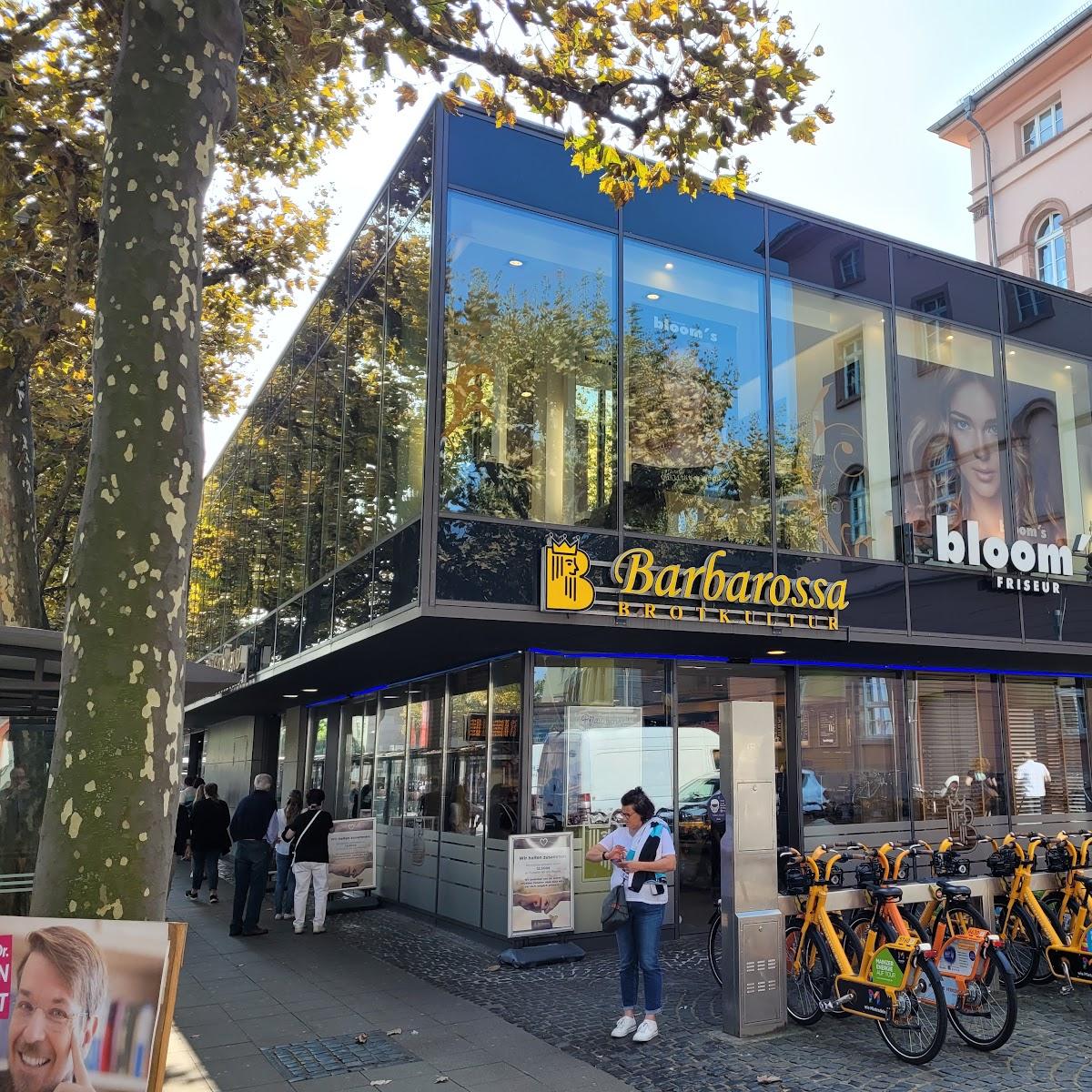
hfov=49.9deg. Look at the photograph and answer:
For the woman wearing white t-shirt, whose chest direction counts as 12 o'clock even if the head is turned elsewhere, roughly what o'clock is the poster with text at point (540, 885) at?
The poster with text is roughly at 4 o'clock from the woman wearing white t-shirt.

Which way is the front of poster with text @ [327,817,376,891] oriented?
toward the camera

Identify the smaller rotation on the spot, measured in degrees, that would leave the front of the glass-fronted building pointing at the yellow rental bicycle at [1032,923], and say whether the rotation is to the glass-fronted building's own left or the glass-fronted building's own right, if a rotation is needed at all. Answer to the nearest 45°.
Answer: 0° — it already faces it

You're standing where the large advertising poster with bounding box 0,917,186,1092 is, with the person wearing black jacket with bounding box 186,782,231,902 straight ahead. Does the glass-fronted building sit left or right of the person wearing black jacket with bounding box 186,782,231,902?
right

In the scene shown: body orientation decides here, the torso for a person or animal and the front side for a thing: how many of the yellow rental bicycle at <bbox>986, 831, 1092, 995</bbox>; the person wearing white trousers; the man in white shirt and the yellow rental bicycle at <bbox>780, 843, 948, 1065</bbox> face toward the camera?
0

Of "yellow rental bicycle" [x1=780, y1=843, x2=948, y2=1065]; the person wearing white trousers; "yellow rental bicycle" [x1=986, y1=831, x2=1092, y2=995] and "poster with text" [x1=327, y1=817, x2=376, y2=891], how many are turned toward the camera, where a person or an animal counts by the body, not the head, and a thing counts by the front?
1

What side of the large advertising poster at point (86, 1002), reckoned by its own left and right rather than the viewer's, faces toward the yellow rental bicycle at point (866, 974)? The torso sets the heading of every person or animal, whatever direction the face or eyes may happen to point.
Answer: left

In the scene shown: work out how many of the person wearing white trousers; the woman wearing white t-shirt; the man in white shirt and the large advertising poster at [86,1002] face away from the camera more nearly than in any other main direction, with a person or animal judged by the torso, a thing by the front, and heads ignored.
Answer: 2

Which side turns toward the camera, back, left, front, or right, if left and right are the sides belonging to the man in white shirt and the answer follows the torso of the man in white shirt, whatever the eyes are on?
back

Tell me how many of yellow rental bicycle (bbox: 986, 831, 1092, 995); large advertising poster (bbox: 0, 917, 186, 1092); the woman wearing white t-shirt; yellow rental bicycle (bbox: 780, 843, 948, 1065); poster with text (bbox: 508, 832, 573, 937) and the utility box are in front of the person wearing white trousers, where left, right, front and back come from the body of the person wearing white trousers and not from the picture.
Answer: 0

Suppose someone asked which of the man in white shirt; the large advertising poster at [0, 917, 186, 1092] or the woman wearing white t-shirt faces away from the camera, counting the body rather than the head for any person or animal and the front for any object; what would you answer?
the man in white shirt

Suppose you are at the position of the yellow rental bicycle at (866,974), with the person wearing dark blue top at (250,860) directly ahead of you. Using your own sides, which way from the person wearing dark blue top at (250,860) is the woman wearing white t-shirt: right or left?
left

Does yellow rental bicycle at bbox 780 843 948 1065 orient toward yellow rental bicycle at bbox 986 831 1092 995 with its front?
no

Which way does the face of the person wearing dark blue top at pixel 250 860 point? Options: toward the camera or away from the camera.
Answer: away from the camera

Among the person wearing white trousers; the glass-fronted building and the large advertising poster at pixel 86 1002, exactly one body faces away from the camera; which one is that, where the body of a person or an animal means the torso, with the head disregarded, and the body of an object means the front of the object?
the person wearing white trousers

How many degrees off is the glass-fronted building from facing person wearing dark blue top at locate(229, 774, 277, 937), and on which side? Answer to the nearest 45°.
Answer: approximately 135° to its right

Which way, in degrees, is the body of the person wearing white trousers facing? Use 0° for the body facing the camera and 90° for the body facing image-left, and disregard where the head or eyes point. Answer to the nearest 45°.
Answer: approximately 180°
